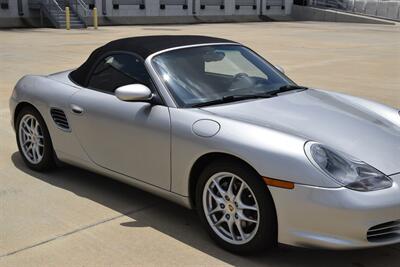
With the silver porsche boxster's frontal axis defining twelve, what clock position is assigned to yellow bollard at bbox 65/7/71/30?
The yellow bollard is roughly at 7 o'clock from the silver porsche boxster.

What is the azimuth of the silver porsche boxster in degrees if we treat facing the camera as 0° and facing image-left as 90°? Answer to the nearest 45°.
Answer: approximately 315°

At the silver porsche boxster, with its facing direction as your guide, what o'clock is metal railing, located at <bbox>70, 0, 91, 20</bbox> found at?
The metal railing is roughly at 7 o'clock from the silver porsche boxster.
